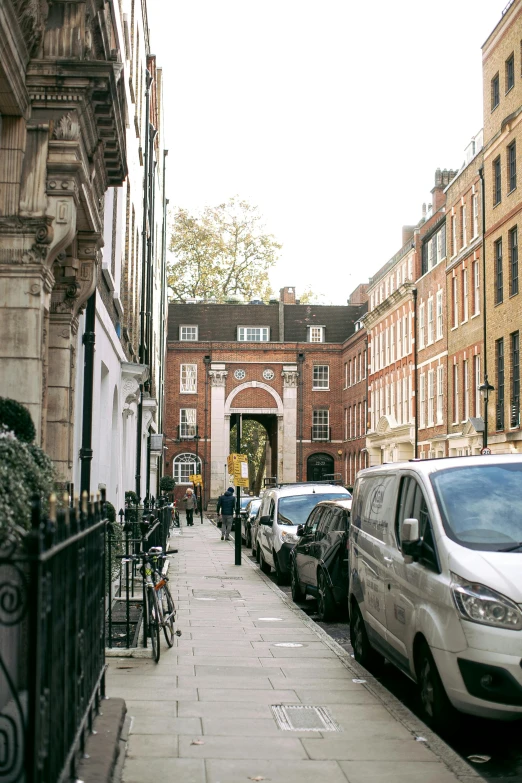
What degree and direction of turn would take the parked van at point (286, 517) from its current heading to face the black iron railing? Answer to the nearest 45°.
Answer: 0° — it already faces it

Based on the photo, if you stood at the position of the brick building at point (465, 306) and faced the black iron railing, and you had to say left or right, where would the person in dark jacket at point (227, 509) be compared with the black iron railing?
right

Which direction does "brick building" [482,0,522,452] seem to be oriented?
to the viewer's left

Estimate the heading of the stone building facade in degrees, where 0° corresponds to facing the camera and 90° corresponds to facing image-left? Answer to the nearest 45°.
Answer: approximately 270°

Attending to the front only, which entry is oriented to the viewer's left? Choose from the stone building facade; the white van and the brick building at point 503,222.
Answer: the brick building

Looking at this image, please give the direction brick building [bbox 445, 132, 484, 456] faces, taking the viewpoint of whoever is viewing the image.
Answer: facing to the left of the viewer

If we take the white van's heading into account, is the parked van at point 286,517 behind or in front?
behind

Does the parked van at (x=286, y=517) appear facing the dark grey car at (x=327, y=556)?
yes

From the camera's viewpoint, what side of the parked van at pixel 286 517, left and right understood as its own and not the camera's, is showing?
front

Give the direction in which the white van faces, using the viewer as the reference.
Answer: facing the viewer and to the right of the viewer

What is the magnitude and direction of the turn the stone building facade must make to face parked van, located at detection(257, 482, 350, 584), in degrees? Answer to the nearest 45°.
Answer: approximately 90° to its left
